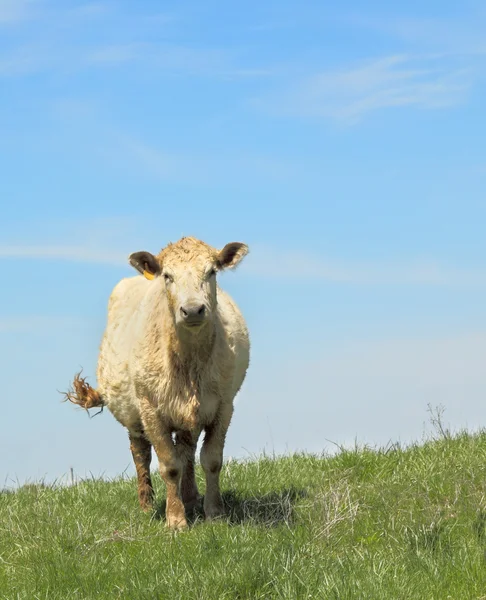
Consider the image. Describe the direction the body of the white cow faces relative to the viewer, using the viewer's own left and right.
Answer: facing the viewer
